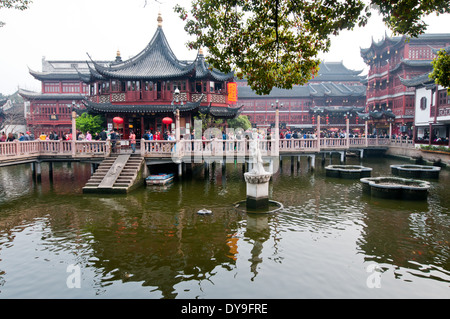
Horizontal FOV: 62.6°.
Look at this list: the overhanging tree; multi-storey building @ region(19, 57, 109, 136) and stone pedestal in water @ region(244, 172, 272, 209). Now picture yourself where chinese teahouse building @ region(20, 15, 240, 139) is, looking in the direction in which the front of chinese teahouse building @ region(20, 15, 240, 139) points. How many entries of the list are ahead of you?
2

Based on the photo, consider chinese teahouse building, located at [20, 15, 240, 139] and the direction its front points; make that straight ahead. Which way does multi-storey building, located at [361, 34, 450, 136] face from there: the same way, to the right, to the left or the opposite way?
to the right

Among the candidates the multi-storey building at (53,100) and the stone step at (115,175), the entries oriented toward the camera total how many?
2

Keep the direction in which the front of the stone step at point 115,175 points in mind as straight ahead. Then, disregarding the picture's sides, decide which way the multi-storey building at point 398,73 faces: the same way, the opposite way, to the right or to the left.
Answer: to the right

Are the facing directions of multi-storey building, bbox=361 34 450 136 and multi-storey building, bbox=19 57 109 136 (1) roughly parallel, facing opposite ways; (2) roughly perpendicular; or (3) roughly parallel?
roughly perpendicular

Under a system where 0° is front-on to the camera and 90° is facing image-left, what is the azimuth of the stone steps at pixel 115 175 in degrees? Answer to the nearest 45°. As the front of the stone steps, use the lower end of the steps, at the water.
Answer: approximately 0°

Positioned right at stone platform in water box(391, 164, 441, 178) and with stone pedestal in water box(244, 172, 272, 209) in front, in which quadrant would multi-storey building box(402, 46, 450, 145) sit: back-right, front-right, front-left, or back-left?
back-right

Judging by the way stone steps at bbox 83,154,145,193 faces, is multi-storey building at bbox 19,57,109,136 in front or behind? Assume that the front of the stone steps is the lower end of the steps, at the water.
behind

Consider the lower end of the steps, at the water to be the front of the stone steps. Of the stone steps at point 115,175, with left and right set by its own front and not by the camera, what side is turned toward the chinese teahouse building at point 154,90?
back
